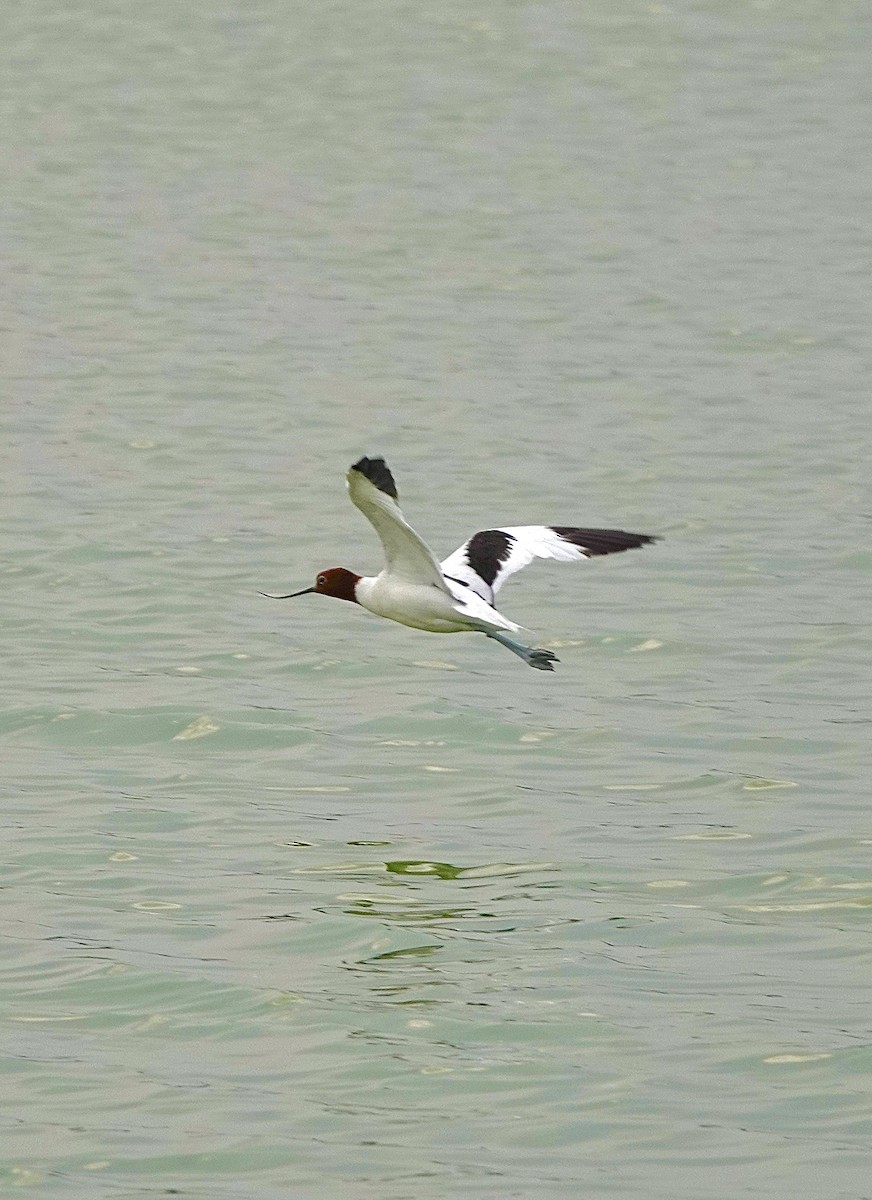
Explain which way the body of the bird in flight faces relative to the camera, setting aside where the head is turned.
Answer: to the viewer's left
